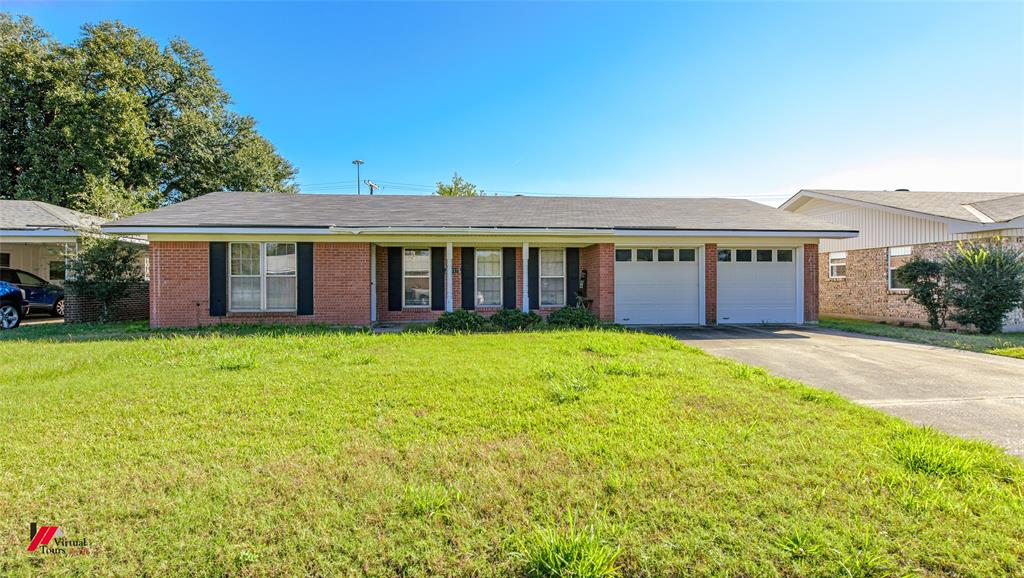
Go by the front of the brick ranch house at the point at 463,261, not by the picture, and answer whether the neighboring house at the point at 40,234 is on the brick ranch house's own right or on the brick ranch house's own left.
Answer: on the brick ranch house's own right

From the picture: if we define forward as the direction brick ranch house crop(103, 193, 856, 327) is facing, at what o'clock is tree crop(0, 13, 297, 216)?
The tree is roughly at 4 o'clock from the brick ranch house.

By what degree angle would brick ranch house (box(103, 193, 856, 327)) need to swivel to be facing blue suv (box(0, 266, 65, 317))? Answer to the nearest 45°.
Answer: approximately 90° to its right

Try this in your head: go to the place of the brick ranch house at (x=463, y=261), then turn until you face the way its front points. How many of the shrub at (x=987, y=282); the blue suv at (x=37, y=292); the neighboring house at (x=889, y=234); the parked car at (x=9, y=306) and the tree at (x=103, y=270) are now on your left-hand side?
2

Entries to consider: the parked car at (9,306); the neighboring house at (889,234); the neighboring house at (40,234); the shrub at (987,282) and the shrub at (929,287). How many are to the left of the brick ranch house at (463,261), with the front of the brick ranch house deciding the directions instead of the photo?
3

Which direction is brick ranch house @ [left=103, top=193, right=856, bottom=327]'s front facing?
toward the camera

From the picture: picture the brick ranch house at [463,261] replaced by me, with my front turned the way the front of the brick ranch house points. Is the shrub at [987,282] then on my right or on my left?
on my left

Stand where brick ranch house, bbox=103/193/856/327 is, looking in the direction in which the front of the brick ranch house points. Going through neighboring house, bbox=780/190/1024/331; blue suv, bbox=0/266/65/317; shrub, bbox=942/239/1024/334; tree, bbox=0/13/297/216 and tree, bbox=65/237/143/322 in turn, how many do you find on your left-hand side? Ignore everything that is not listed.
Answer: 2

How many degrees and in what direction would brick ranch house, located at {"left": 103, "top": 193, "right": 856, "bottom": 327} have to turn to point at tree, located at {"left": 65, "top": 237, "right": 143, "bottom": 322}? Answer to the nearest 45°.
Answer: approximately 90° to its right

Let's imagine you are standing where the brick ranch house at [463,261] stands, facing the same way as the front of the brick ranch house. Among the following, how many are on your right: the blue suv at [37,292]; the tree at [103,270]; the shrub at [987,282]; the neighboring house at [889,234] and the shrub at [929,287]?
2

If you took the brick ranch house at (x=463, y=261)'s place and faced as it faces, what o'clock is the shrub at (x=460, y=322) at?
The shrub is roughly at 12 o'clock from the brick ranch house.

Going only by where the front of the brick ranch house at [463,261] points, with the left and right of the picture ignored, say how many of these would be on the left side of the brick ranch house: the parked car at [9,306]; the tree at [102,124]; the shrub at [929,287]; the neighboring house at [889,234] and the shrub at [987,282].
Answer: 3

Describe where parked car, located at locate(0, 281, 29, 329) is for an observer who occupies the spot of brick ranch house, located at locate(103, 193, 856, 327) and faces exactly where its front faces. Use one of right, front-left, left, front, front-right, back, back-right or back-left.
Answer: right

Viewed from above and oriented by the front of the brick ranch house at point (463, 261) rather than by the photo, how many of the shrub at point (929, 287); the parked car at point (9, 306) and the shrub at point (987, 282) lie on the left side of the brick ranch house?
2

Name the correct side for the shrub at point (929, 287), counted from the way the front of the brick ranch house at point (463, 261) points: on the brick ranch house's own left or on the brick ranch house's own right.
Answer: on the brick ranch house's own left

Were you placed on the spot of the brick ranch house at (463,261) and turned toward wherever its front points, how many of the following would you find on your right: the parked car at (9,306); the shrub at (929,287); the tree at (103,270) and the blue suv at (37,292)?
3
